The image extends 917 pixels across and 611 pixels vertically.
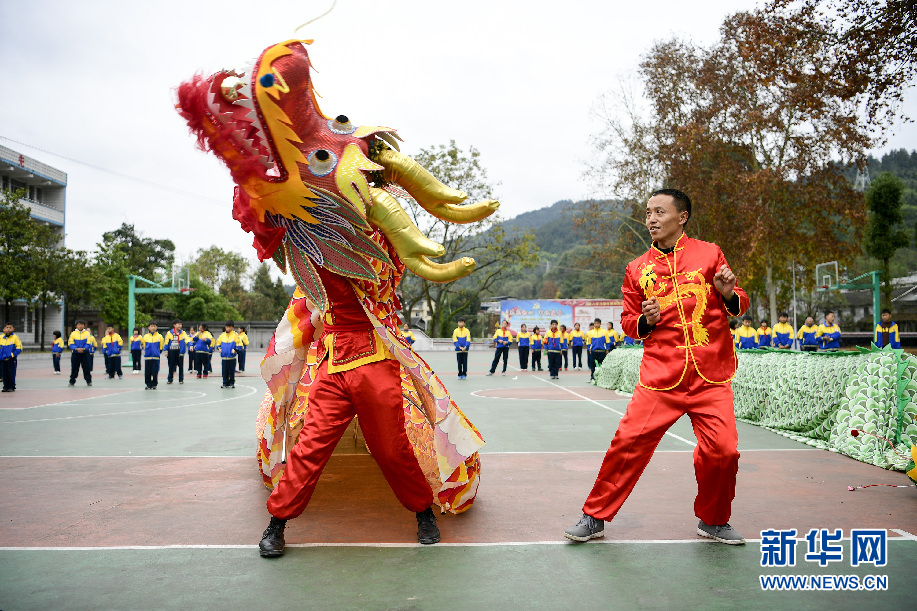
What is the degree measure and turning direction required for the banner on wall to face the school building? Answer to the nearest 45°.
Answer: approximately 90° to its right

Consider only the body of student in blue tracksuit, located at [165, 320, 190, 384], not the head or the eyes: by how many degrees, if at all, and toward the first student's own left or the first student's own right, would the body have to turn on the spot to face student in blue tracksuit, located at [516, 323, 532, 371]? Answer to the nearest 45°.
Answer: approximately 90° to the first student's own left

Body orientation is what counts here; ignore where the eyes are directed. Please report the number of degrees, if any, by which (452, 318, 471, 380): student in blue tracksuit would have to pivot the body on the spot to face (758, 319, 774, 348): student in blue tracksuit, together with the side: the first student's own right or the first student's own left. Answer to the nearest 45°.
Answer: approximately 90° to the first student's own left

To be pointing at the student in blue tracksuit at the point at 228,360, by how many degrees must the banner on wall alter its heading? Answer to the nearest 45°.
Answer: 0° — it already faces them

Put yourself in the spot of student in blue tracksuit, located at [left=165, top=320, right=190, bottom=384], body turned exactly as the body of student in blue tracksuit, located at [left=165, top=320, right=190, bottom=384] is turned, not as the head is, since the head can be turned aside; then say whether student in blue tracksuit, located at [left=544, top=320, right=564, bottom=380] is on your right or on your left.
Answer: on your left

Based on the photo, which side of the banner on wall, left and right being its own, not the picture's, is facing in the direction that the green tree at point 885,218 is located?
left

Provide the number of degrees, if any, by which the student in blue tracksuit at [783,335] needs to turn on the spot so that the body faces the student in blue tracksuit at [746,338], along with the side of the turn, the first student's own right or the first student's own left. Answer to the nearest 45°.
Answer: approximately 90° to the first student's own right

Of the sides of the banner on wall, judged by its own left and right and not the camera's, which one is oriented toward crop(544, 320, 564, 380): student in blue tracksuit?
front

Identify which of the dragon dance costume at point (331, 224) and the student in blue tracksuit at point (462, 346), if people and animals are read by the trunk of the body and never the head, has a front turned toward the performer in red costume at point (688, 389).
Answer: the student in blue tracksuit

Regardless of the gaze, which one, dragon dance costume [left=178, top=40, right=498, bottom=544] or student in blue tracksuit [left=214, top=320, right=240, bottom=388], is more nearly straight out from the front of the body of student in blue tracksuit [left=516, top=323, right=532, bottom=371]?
the dragon dance costume

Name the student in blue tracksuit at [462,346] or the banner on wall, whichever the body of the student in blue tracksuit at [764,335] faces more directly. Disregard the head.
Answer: the student in blue tracksuit
